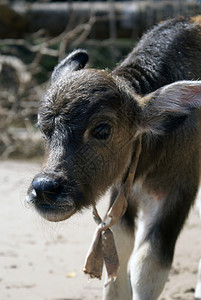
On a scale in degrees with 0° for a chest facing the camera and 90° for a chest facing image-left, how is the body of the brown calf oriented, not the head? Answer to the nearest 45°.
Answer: approximately 45°
